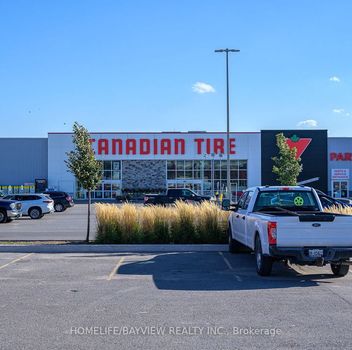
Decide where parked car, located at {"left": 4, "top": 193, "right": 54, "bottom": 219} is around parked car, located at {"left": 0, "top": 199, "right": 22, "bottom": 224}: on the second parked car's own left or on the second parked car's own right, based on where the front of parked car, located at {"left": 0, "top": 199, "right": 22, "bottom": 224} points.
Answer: on the second parked car's own left

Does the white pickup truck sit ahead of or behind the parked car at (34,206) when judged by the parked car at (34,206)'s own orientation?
behind

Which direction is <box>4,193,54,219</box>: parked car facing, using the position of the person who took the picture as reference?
facing away from the viewer and to the left of the viewer

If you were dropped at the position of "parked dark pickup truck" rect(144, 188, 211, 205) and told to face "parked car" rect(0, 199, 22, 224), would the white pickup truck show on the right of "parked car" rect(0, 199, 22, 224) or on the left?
left
